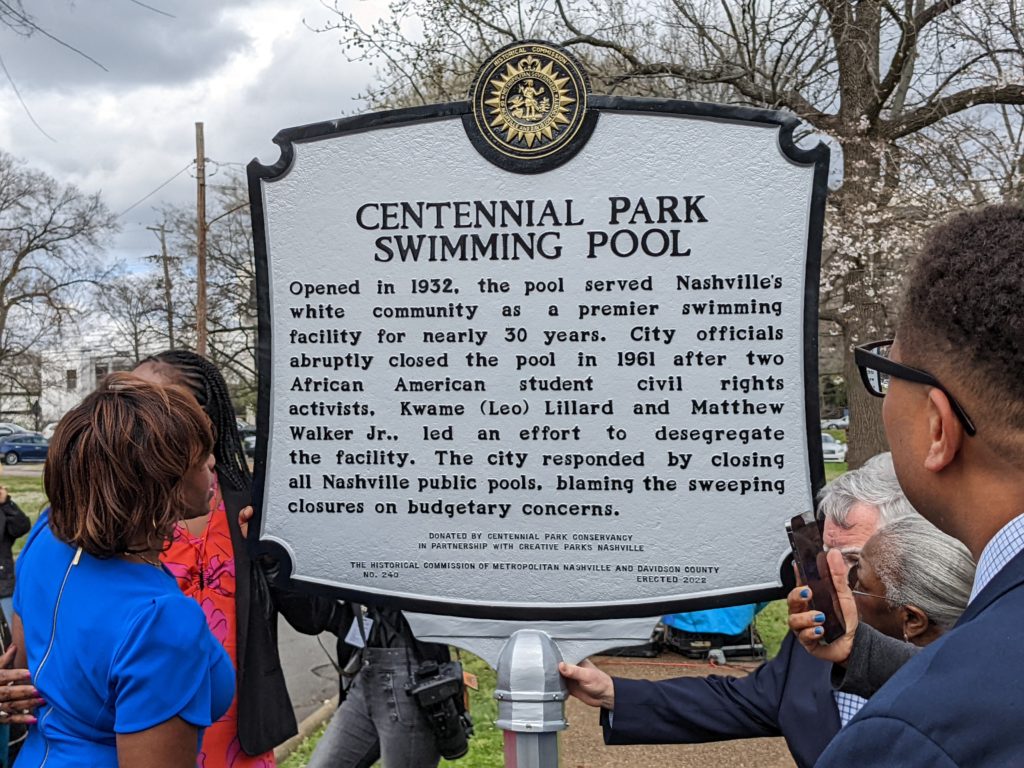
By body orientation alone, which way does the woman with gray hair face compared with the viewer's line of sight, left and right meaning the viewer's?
facing away from the viewer and to the left of the viewer

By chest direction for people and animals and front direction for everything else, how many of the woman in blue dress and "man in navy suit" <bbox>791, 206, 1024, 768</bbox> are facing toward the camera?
0

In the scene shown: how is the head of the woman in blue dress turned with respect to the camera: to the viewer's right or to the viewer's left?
to the viewer's right

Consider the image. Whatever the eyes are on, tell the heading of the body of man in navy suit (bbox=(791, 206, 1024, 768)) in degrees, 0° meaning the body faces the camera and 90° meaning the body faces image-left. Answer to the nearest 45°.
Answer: approximately 135°

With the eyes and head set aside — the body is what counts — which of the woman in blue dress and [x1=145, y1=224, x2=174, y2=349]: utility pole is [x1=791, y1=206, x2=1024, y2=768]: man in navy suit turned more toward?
the utility pole

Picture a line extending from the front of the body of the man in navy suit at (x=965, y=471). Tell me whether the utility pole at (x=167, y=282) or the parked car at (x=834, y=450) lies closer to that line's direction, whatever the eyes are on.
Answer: the utility pole

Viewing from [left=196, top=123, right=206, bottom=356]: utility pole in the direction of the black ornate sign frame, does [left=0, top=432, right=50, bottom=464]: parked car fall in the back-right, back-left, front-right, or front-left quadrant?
back-right

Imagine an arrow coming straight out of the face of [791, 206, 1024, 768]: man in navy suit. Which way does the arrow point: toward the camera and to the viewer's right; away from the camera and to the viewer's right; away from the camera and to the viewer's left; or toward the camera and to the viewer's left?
away from the camera and to the viewer's left

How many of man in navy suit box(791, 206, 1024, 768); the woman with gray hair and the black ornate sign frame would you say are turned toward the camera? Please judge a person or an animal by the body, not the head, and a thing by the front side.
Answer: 1
